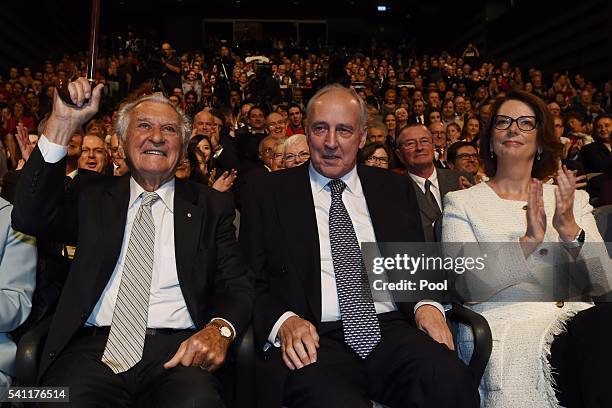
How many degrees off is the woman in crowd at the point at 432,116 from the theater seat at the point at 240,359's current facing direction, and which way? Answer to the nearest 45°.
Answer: approximately 180°

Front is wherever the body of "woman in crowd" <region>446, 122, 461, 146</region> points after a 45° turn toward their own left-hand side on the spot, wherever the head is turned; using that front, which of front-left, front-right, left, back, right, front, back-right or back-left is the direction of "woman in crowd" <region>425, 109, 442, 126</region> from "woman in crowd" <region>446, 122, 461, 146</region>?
back-left

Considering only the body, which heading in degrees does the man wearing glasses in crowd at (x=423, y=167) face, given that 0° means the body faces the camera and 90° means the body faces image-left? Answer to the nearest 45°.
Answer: approximately 0°

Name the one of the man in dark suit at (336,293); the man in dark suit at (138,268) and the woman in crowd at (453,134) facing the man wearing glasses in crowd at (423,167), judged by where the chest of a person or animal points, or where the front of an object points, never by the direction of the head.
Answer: the woman in crowd

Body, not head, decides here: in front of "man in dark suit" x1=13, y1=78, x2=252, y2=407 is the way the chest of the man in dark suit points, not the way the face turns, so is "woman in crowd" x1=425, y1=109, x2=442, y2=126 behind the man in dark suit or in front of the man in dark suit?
behind
